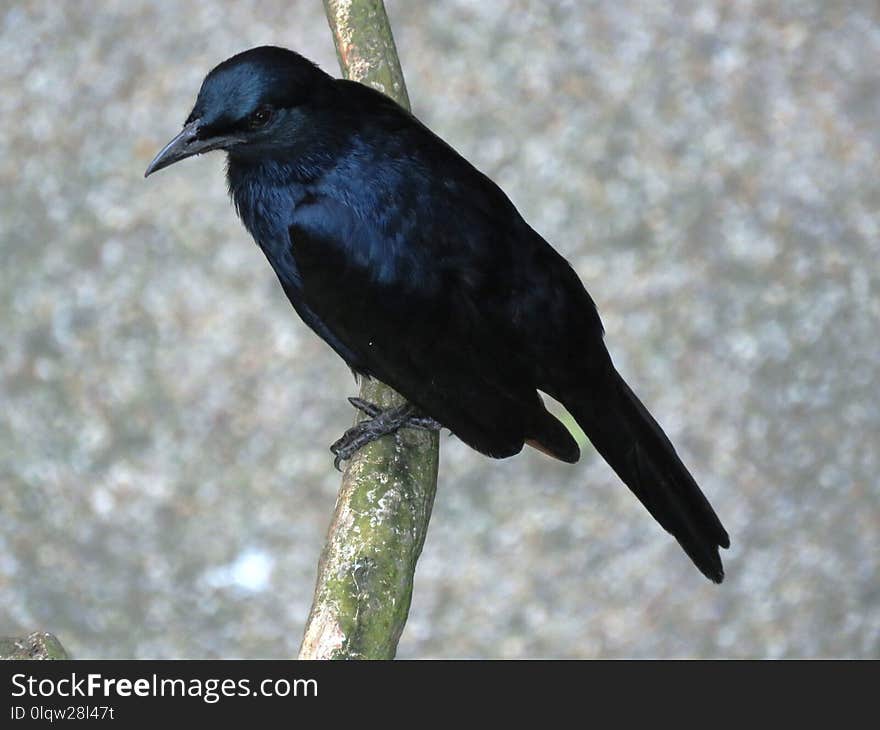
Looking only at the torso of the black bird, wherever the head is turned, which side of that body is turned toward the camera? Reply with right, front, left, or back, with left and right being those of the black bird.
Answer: left
